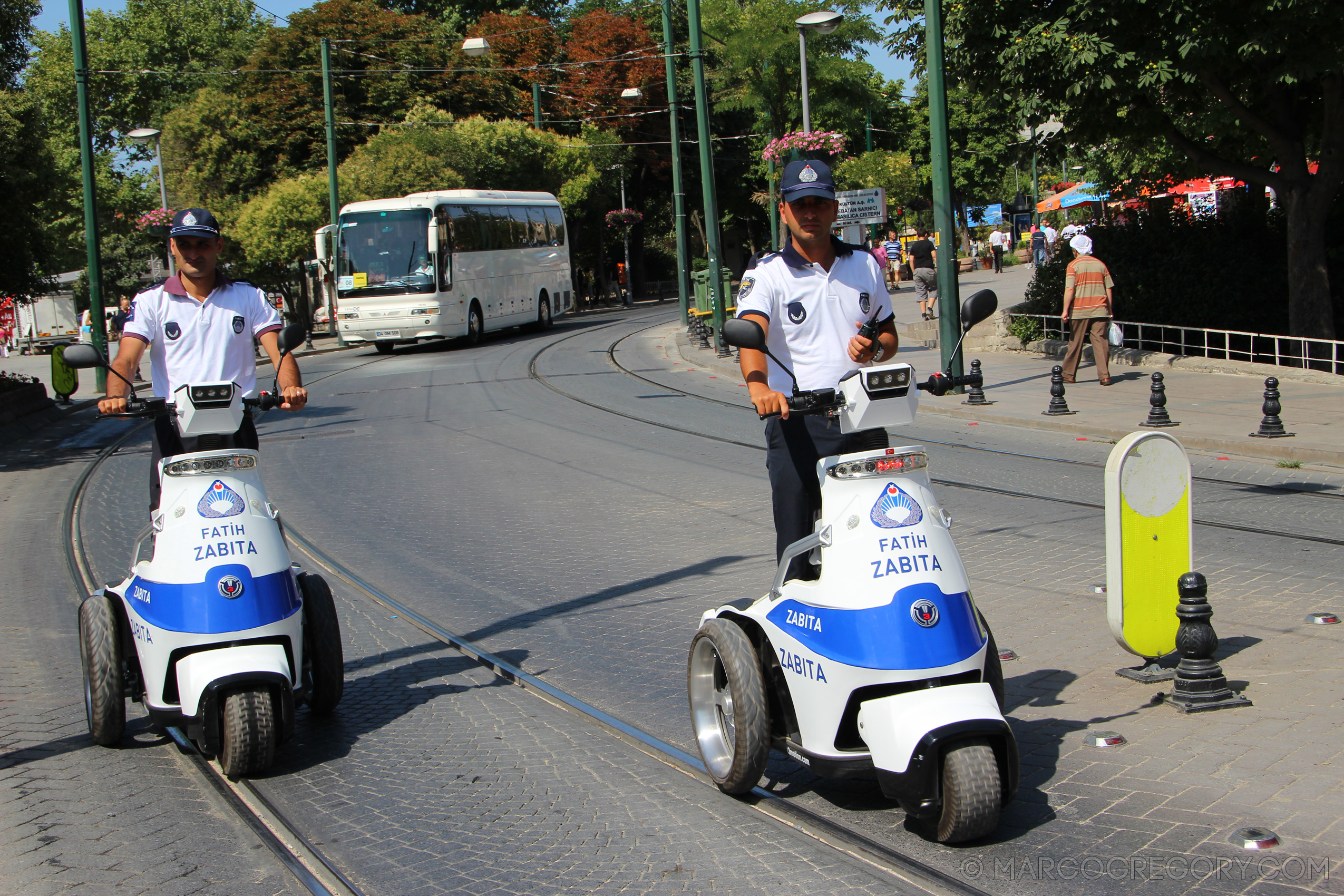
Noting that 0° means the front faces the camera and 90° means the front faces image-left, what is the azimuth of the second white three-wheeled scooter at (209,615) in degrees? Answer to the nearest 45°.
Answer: approximately 0°

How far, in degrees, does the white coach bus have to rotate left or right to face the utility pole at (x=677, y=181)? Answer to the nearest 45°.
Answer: approximately 135° to its left

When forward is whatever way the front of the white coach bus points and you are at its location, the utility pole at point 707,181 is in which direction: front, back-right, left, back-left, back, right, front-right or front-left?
left

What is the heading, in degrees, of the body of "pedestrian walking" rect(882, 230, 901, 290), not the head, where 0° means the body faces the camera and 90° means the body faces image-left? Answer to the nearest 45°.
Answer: approximately 0°

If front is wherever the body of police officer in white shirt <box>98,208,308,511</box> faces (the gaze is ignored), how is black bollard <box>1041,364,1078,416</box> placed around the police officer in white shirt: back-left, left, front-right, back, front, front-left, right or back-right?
back-left
